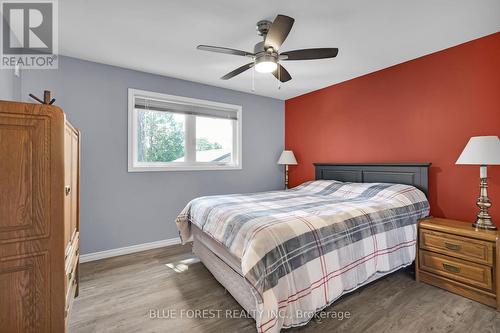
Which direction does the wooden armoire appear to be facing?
to the viewer's right

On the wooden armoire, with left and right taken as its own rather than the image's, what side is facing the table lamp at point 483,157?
front

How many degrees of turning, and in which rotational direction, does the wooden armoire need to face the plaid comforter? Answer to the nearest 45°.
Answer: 0° — it already faces it

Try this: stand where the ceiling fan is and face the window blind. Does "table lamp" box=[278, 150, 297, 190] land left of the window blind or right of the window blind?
right

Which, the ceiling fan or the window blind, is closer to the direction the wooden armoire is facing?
the ceiling fan

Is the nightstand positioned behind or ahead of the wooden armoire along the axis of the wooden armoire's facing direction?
ahead

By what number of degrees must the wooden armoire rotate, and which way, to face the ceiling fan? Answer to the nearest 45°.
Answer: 0° — it already faces it
